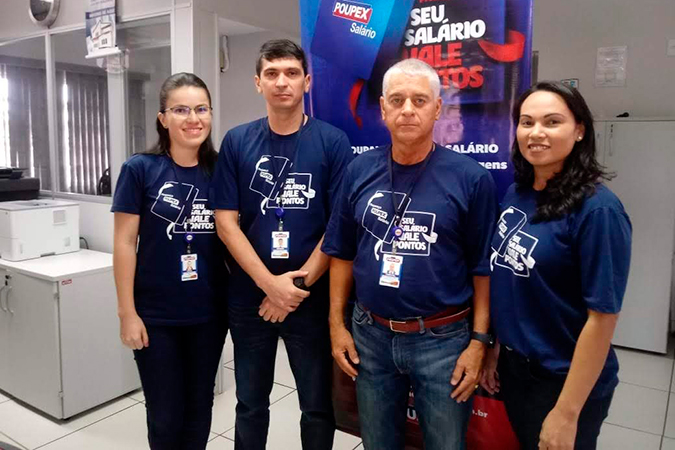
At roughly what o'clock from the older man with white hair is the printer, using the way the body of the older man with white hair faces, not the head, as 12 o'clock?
The printer is roughly at 4 o'clock from the older man with white hair.

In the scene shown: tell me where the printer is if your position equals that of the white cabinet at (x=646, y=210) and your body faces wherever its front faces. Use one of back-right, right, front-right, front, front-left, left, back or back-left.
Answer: front-right

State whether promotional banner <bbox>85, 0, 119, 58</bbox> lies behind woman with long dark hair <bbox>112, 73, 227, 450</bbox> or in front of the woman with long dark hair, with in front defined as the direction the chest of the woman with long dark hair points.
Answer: behind

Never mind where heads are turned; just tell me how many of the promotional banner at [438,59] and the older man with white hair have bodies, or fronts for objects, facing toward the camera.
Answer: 2

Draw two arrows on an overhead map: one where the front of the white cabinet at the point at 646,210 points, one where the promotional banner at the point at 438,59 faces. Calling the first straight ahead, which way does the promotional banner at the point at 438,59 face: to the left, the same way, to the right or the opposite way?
the same way

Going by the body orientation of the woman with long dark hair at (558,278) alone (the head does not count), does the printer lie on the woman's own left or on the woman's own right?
on the woman's own right

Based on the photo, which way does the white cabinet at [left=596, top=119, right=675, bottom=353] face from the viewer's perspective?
toward the camera

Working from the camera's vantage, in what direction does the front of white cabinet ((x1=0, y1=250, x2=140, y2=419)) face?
facing the viewer and to the left of the viewer

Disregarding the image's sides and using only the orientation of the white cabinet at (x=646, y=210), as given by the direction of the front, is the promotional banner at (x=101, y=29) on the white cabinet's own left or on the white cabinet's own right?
on the white cabinet's own right

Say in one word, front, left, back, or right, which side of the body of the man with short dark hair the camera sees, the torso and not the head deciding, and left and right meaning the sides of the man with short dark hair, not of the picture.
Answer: front

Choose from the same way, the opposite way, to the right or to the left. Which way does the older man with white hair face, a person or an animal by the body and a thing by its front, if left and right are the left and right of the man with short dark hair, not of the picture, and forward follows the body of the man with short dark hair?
the same way

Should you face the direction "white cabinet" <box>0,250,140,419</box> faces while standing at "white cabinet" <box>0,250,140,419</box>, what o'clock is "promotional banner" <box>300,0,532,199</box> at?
The promotional banner is roughly at 9 o'clock from the white cabinet.

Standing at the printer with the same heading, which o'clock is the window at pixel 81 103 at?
The window is roughly at 5 o'clock from the printer.

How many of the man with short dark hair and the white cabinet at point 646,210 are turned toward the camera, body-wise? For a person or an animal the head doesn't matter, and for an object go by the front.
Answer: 2

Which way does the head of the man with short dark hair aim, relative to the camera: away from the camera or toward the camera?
toward the camera

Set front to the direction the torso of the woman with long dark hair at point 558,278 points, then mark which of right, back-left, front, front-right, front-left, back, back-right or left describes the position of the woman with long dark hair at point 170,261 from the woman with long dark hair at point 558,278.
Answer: front-right

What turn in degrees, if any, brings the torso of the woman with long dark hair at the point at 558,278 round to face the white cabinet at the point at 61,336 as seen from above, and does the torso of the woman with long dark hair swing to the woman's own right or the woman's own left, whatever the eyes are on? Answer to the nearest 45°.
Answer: approximately 45° to the woman's own right

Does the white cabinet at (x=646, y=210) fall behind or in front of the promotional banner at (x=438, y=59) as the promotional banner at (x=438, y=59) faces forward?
behind

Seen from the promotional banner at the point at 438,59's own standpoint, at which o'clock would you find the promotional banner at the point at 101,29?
the promotional banner at the point at 101,29 is roughly at 4 o'clock from the promotional banner at the point at 438,59.

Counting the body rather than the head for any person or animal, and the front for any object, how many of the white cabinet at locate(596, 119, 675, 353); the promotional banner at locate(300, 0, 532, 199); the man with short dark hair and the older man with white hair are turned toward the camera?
4

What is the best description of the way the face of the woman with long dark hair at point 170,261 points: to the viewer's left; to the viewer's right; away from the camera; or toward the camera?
toward the camera
